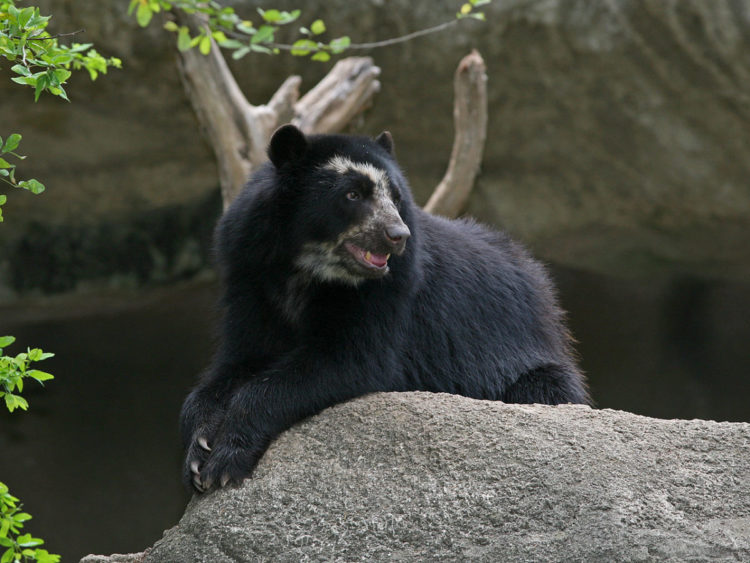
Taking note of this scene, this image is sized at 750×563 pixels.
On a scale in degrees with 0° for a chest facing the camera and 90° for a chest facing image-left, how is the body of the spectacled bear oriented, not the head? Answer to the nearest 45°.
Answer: approximately 45°

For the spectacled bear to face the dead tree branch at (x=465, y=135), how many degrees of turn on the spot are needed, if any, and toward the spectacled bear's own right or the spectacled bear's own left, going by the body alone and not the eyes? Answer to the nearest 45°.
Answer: approximately 135° to the spectacled bear's own right

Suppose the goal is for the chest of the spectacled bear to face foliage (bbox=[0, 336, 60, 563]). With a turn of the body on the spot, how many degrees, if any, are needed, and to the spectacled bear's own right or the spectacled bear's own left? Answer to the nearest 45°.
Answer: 0° — it already faces it
